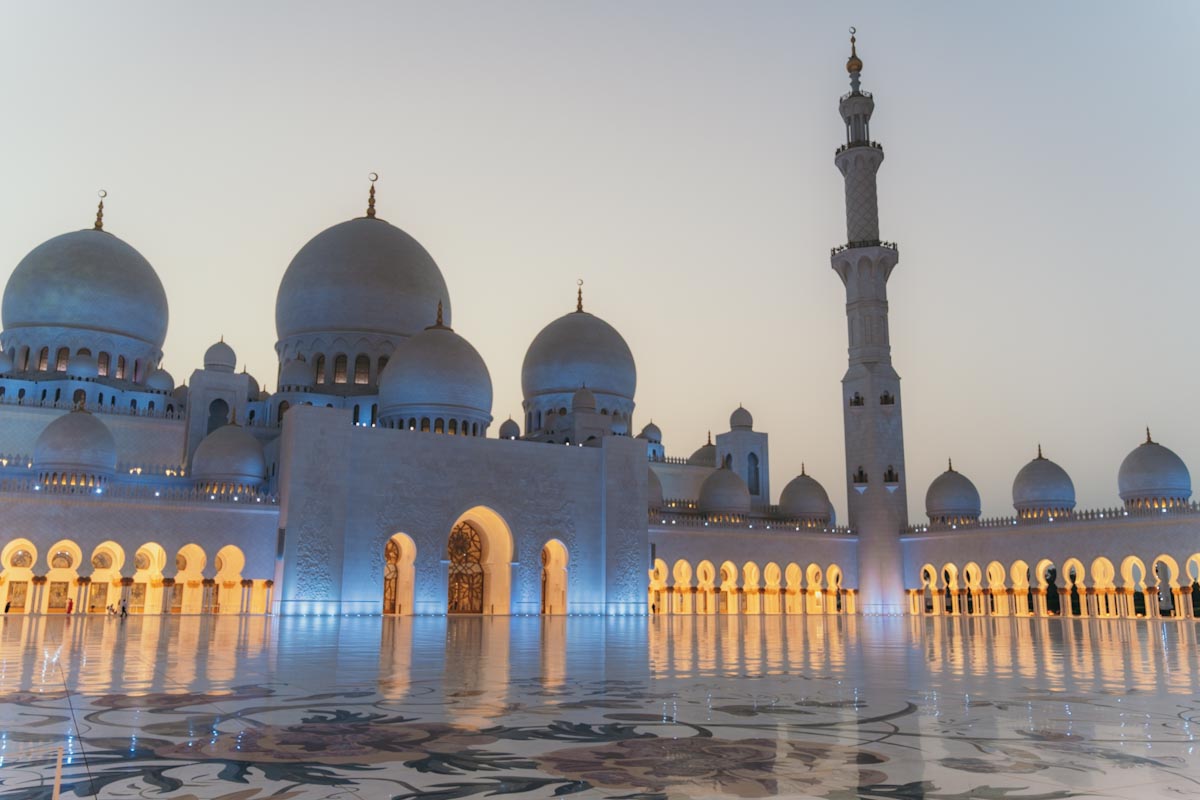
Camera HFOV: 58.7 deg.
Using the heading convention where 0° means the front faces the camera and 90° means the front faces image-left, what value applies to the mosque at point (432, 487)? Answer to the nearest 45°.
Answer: approximately 315°
